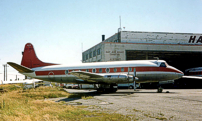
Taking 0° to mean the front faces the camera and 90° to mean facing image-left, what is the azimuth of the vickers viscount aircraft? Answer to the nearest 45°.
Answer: approximately 270°
